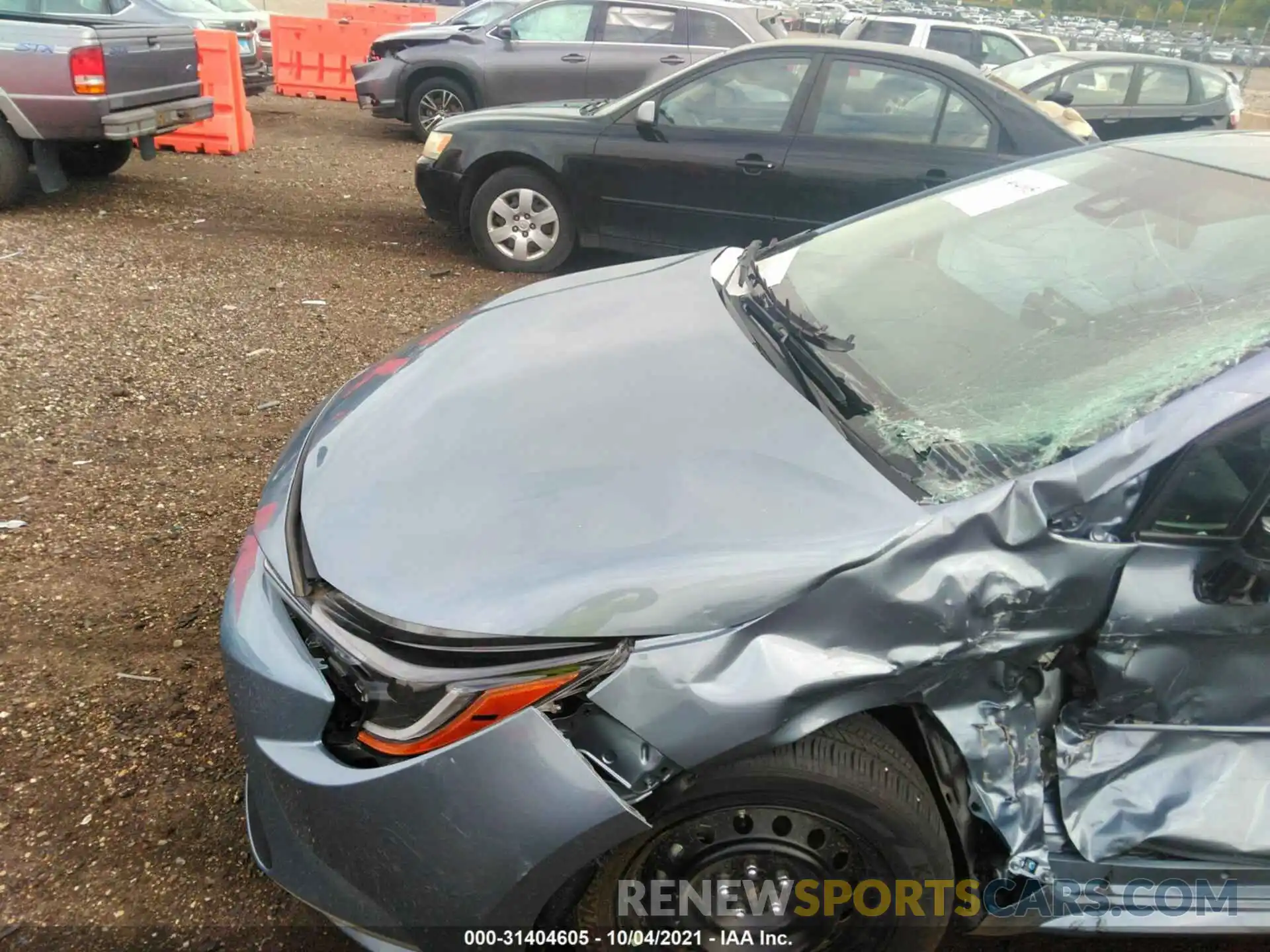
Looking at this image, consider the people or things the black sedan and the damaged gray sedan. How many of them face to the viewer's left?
2

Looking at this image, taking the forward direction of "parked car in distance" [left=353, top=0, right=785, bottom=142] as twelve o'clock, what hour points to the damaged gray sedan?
The damaged gray sedan is roughly at 9 o'clock from the parked car in distance.

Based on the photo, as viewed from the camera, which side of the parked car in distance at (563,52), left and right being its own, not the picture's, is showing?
left

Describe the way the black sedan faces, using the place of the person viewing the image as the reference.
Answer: facing to the left of the viewer

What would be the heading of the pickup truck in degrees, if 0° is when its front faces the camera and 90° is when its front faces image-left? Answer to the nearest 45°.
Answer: approximately 135°

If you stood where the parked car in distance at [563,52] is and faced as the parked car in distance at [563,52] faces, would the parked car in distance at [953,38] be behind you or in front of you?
behind

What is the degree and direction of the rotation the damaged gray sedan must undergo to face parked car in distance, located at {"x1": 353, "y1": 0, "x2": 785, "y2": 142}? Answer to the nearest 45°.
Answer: approximately 90° to its right

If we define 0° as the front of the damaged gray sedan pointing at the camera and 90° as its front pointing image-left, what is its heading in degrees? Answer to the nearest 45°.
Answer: approximately 90°
